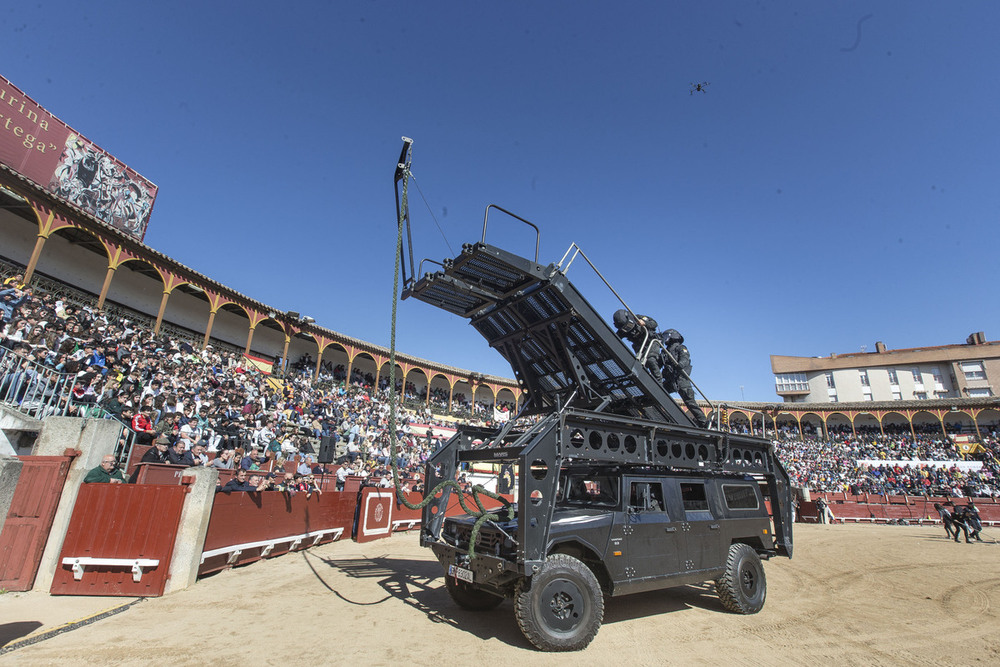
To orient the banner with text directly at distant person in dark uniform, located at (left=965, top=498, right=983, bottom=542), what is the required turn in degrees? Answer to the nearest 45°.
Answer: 0° — it already faces them

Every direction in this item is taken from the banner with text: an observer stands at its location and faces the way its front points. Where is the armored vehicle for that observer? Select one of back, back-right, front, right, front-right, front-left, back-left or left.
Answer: front-right

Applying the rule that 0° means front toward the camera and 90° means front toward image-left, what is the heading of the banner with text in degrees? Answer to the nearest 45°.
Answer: approximately 315°

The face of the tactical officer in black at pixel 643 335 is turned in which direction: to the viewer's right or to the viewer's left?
to the viewer's left

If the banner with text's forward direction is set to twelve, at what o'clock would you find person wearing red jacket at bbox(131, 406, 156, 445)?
The person wearing red jacket is roughly at 1 o'clock from the banner with text.

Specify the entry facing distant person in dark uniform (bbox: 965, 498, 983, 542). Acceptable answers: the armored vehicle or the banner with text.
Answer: the banner with text

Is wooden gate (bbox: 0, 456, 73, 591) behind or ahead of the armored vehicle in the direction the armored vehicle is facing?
ahead

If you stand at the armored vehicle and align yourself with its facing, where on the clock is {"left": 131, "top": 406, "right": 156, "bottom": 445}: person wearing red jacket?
The person wearing red jacket is roughly at 2 o'clock from the armored vehicle.

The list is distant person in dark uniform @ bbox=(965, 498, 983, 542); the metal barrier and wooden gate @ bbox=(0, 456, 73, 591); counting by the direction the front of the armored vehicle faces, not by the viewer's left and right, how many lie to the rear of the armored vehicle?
1

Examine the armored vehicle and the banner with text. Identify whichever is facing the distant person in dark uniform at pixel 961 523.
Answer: the banner with text

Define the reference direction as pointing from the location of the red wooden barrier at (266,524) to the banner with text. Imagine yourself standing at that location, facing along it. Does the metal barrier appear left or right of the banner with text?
left

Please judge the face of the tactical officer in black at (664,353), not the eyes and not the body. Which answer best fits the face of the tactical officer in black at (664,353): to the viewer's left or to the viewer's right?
to the viewer's left

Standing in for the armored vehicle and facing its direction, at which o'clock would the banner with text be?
The banner with text is roughly at 2 o'clock from the armored vehicle.

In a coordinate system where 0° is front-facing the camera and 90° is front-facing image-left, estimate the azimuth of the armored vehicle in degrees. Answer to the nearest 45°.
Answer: approximately 45°

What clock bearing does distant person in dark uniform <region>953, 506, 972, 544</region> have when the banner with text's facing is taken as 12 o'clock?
The distant person in dark uniform is roughly at 12 o'clock from the banner with text.

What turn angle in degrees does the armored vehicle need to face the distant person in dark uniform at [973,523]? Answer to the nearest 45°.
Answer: approximately 180°

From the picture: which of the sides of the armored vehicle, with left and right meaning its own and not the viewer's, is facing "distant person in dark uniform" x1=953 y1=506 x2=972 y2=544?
back
